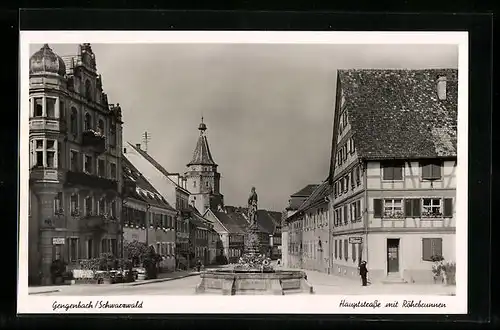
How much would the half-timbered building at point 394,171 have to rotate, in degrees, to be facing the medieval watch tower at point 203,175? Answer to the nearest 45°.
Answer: approximately 180°

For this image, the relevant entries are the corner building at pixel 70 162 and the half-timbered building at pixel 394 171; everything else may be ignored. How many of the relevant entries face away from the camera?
0

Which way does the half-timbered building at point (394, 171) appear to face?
toward the camera

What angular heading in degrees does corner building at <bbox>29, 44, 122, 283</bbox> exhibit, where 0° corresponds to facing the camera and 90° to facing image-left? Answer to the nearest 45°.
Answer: approximately 315°

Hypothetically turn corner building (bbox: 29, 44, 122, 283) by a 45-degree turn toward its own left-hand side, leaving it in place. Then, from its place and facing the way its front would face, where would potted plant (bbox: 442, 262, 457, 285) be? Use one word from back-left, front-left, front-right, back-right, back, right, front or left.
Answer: front

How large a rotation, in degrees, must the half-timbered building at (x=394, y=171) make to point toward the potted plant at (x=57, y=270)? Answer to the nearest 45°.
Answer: approximately 90° to its right

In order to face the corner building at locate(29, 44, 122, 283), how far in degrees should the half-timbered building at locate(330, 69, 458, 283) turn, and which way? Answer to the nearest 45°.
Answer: approximately 90° to its right
